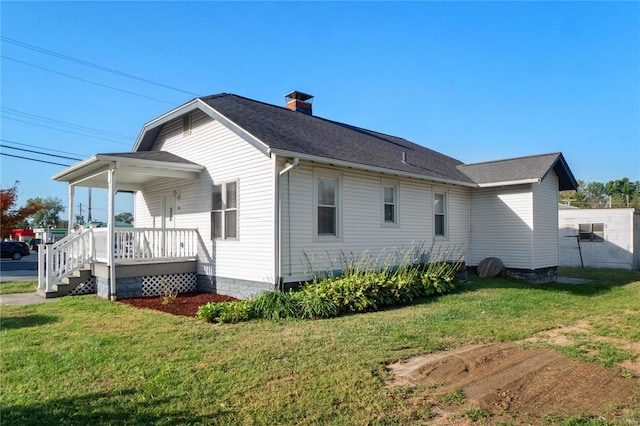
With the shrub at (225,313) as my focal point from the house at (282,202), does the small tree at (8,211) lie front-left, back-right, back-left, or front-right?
back-right

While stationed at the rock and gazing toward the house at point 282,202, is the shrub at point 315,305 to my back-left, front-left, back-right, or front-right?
front-left

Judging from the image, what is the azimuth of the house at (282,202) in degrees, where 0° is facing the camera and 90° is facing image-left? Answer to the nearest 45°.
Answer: approximately 45°
